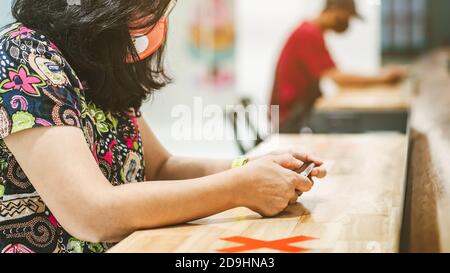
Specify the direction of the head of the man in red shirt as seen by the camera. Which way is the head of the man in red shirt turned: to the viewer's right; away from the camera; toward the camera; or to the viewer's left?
to the viewer's right

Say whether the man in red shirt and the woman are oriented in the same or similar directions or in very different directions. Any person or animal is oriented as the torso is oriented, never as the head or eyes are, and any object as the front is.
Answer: same or similar directions

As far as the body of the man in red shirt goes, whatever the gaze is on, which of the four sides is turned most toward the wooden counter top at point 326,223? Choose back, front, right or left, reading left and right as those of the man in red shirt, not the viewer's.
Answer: right

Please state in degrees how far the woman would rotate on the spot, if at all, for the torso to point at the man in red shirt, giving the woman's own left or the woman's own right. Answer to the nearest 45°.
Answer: approximately 90° to the woman's own left

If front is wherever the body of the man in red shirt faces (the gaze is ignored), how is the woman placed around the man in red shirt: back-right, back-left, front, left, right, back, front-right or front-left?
right

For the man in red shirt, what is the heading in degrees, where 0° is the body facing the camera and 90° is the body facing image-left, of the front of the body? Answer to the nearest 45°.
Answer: approximately 270°

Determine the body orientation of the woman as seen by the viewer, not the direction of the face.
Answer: to the viewer's right

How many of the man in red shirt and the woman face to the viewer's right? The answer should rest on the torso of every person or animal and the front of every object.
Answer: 2
